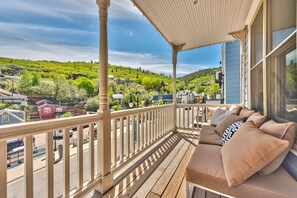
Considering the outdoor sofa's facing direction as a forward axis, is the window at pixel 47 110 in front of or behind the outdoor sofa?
in front

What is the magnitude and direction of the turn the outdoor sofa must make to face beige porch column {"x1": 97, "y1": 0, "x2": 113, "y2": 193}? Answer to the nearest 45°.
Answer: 0° — it already faces it

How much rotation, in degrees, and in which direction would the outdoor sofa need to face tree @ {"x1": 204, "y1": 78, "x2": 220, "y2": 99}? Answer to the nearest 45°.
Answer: approximately 90° to its right

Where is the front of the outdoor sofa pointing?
to the viewer's left

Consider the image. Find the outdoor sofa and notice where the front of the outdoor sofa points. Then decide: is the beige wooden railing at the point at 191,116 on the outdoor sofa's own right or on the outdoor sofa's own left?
on the outdoor sofa's own right

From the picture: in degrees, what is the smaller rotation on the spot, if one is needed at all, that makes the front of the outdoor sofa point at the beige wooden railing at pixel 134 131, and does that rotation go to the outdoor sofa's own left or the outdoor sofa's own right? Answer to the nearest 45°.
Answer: approximately 45° to the outdoor sofa's own right

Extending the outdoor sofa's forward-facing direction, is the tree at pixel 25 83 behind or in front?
in front

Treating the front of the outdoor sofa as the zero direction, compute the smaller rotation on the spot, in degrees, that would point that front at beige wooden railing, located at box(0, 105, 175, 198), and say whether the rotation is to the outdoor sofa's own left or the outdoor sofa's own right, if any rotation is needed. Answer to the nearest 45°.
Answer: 0° — it already faces it
